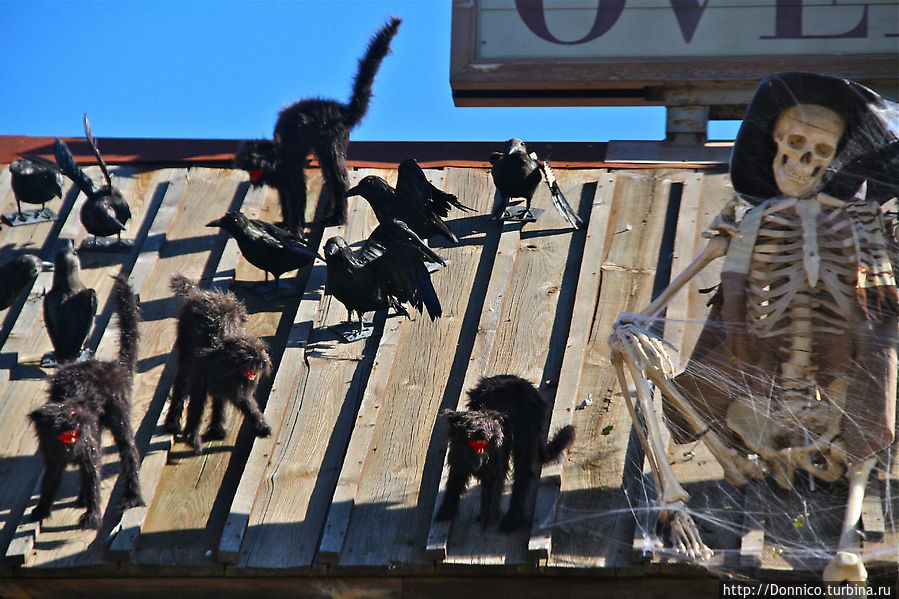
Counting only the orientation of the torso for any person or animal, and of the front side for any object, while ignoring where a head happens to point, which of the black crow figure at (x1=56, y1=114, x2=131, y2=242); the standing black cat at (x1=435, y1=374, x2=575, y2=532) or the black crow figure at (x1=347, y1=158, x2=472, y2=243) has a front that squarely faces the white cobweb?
the black crow figure at (x1=56, y1=114, x2=131, y2=242)

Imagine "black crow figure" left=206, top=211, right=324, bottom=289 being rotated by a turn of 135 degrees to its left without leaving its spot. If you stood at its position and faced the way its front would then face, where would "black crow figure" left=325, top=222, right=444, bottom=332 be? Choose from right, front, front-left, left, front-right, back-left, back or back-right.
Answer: front

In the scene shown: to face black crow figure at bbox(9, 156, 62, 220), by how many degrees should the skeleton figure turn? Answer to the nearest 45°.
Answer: approximately 90° to its right

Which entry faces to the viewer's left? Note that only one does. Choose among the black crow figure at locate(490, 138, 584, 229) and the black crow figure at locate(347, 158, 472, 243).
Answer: the black crow figure at locate(347, 158, 472, 243)

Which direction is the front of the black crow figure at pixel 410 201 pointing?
to the viewer's left

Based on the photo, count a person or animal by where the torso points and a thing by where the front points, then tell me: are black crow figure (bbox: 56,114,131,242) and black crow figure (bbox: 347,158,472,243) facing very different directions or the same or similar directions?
very different directions

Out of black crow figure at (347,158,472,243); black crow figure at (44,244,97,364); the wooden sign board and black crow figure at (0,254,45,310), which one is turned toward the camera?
the wooden sign board

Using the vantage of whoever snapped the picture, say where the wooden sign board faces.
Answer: facing the viewer

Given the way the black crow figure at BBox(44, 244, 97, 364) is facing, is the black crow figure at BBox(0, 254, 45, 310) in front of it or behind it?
in front

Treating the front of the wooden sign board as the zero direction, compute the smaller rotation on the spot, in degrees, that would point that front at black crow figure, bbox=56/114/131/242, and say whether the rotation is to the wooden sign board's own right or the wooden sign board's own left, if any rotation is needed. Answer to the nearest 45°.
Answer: approximately 90° to the wooden sign board's own right

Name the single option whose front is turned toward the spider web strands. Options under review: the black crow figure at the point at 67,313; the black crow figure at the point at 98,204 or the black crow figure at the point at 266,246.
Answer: the black crow figure at the point at 98,204

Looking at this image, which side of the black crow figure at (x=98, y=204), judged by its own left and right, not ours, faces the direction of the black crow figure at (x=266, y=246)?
front

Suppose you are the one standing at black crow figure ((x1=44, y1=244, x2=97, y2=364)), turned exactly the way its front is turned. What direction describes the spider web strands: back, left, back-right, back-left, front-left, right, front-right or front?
back-right

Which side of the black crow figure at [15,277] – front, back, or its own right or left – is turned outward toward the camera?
right

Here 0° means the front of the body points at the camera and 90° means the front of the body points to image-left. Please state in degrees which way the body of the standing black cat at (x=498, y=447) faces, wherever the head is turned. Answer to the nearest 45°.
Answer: approximately 45°
